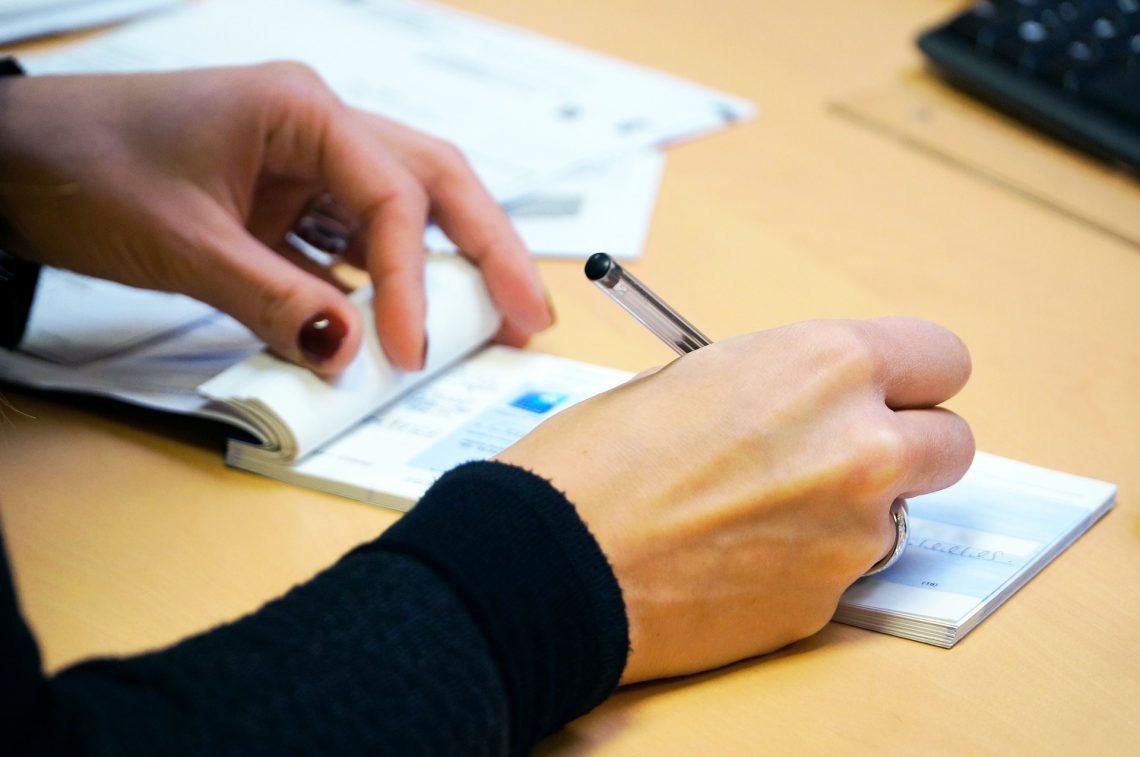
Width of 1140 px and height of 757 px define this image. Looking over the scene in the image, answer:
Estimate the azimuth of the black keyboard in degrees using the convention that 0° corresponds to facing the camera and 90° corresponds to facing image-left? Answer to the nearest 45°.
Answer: approximately 45°

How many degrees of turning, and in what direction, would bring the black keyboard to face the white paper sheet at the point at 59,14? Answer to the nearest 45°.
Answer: approximately 45° to its right
